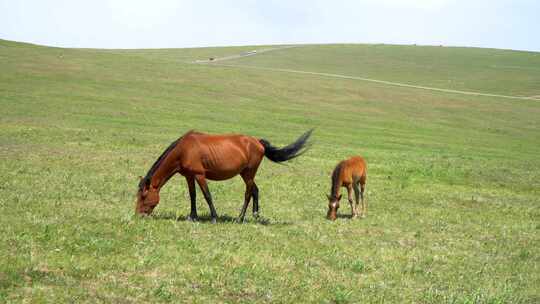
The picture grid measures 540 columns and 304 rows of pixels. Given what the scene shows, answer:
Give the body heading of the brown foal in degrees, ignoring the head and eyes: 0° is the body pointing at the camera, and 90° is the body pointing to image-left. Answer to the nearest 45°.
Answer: approximately 45°

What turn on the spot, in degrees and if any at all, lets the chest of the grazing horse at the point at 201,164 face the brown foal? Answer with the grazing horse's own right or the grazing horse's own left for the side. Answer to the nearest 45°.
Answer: approximately 135° to the grazing horse's own right

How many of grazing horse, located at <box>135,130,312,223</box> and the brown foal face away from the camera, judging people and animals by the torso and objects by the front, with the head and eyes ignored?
0

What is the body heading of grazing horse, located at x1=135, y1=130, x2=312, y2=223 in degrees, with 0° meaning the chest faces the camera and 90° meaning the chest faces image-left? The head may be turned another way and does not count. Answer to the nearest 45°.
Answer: approximately 90°

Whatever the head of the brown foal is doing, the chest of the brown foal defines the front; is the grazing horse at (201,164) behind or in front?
in front
